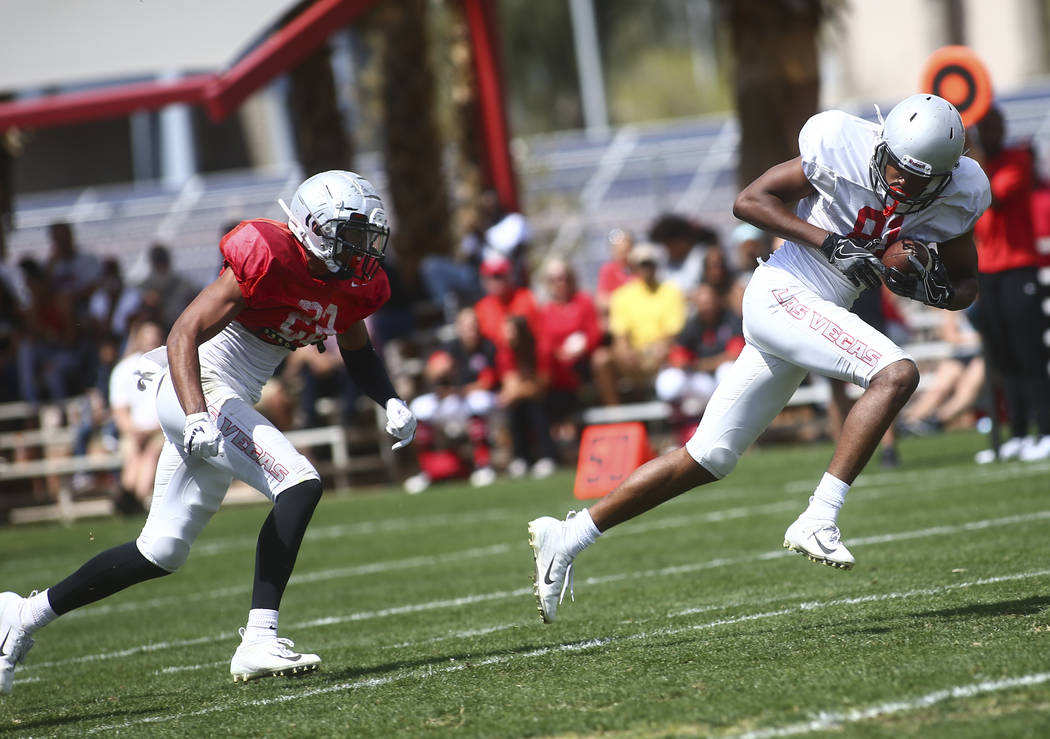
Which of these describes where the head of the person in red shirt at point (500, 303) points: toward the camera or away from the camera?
toward the camera

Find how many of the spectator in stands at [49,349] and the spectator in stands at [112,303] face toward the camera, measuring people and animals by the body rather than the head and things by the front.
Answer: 2

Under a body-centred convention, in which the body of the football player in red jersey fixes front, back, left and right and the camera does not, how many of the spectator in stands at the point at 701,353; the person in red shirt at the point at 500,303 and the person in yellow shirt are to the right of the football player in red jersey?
0

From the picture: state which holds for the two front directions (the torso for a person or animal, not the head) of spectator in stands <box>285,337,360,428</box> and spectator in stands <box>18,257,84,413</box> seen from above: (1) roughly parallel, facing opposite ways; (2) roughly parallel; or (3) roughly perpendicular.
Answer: roughly parallel

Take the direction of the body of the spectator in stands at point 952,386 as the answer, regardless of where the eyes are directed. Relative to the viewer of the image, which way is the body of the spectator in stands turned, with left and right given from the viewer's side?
facing the viewer and to the left of the viewer

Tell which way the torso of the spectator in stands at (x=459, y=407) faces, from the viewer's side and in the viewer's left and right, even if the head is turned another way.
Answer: facing the viewer

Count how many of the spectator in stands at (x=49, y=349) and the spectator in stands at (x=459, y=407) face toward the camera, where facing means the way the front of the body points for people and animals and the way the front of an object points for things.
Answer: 2

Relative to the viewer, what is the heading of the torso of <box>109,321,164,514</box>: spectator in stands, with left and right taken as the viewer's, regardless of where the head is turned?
facing the viewer and to the right of the viewer

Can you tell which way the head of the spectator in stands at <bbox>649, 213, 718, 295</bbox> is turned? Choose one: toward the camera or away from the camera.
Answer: toward the camera

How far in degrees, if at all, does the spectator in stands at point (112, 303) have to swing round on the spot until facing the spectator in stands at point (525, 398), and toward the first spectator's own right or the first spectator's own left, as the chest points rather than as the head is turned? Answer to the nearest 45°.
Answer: approximately 45° to the first spectator's own left

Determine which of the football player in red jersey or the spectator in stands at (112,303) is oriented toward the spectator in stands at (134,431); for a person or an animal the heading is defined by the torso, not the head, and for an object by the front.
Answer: the spectator in stands at (112,303)

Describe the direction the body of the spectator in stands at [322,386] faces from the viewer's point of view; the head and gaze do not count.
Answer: toward the camera

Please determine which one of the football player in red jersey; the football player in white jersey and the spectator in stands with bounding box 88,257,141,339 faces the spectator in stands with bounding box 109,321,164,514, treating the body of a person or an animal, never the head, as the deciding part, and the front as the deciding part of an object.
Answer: the spectator in stands with bounding box 88,257,141,339

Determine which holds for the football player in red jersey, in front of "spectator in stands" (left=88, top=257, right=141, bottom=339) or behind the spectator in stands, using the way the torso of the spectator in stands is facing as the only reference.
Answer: in front

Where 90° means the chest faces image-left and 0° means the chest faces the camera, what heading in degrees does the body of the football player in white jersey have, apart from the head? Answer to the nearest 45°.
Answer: approximately 315°

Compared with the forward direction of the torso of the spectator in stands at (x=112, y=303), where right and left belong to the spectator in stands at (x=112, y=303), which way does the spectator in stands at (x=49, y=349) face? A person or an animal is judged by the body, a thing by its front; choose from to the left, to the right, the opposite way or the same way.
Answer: the same way
